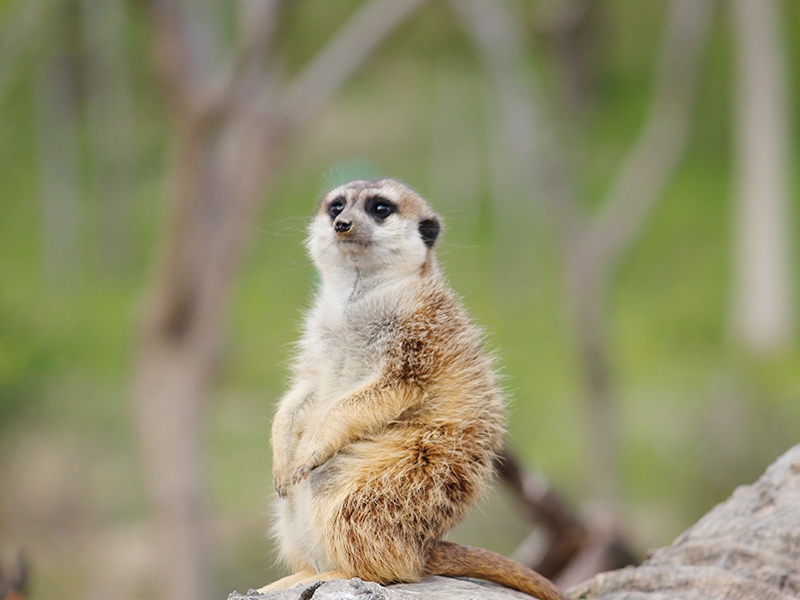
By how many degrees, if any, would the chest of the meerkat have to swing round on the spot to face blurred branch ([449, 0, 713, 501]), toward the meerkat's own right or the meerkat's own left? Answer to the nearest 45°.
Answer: approximately 135° to the meerkat's own right

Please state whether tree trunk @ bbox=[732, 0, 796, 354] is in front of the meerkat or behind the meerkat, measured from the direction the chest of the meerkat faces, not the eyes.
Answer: behind

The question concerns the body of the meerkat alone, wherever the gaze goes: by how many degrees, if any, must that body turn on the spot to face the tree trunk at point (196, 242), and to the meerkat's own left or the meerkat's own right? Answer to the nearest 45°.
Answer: approximately 135° to the meerkat's own right

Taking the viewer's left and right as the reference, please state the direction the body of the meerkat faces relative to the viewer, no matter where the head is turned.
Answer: facing the viewer and to the left of the viewer

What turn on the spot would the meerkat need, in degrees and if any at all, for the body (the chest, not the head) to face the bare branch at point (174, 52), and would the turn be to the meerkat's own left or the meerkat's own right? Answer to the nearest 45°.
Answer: approximately 135° to the meerkat's own right

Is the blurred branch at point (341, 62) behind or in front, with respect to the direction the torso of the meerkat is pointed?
behind

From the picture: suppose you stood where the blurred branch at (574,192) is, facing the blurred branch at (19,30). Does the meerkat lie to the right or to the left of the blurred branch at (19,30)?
left

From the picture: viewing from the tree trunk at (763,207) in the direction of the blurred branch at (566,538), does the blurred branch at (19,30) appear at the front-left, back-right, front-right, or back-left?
front-right

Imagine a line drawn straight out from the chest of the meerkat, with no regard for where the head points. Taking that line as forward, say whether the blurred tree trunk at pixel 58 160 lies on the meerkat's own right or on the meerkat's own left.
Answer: on the meerkat's own right

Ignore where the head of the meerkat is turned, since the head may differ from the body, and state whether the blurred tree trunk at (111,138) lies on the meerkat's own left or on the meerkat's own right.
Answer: on the meerkat's own right
